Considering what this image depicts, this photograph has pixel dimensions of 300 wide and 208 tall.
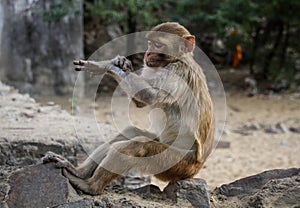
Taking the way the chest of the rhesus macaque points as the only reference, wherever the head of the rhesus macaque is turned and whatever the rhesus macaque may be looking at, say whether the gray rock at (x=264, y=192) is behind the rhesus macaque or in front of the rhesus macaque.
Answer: behind

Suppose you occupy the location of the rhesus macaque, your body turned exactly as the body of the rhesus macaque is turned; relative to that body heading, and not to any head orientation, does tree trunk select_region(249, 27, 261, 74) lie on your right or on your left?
on your right

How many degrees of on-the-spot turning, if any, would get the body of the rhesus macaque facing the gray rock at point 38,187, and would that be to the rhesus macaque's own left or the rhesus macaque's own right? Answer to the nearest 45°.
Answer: approximately 45° to the rhesus macaque's own left

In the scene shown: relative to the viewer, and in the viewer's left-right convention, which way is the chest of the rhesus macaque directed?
facing to the left of the viewer

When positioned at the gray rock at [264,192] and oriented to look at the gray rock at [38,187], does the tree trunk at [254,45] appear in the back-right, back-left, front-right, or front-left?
back-right

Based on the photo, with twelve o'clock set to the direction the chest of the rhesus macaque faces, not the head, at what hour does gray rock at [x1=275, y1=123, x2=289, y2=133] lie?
The gray rock is roughly at 4 o'clock from the rhesus macaque.
